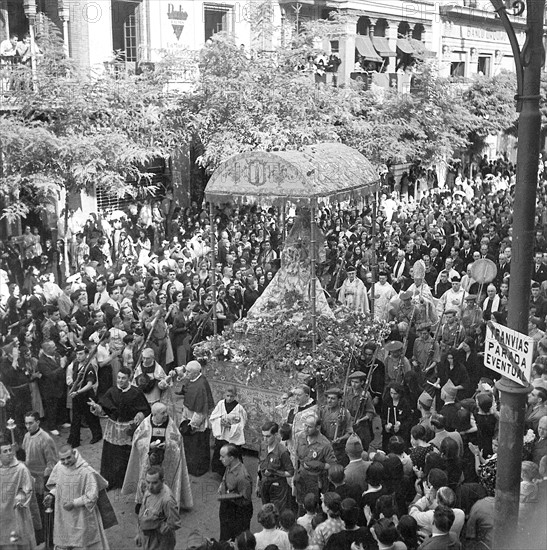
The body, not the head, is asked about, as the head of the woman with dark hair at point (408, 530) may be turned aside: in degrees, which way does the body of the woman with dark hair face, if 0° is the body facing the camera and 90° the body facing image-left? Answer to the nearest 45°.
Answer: approximately 180°

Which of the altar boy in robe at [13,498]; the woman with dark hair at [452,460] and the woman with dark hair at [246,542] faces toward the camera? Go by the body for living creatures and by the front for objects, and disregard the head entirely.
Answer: the altar boy in robe

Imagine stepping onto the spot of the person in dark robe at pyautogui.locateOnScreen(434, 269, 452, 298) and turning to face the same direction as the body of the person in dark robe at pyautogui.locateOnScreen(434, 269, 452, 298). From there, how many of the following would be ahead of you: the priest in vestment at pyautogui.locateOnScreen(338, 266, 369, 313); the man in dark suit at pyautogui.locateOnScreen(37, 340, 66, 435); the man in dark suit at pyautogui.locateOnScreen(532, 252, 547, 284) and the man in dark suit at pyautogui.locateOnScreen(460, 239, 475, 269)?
2

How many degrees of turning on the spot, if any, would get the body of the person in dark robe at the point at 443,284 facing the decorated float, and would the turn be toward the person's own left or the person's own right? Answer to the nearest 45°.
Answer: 0° — they already face it

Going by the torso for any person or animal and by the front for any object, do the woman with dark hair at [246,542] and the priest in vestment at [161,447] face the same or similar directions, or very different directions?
very different directions

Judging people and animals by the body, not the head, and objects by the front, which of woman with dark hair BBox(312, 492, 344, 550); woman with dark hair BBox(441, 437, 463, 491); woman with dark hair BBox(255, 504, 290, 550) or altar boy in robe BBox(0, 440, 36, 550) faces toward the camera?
the altar boy in robe

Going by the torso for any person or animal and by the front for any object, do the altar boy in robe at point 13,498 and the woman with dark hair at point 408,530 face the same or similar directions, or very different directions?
very different directions

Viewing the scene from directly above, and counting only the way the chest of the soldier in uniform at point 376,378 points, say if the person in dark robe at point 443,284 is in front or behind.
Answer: behind

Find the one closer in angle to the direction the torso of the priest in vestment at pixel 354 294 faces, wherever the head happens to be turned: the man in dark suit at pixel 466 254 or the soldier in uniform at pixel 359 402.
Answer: the soldier in uniform

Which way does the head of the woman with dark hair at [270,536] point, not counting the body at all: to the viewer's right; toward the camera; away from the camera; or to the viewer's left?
away from the camera

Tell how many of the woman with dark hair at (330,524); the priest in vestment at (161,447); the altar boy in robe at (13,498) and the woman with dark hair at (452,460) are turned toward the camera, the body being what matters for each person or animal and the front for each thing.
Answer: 2

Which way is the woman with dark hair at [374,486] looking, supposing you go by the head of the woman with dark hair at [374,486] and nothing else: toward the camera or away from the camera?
away from the camera
